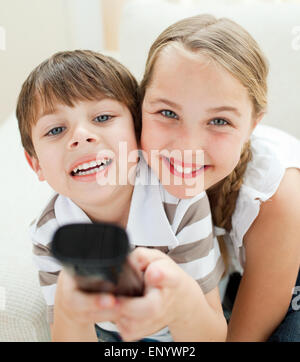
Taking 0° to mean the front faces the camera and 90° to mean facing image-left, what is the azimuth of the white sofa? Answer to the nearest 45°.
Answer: approximately 0°

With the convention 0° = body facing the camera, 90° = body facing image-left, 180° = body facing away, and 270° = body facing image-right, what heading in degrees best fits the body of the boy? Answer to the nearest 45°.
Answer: approximately 0°
